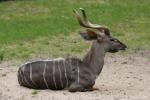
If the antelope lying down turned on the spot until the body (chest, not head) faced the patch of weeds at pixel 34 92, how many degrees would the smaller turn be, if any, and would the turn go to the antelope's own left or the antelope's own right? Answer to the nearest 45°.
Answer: approximately 135° to the antelope's own right

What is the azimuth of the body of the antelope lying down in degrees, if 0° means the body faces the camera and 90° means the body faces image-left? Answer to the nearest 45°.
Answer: approximately 270°
